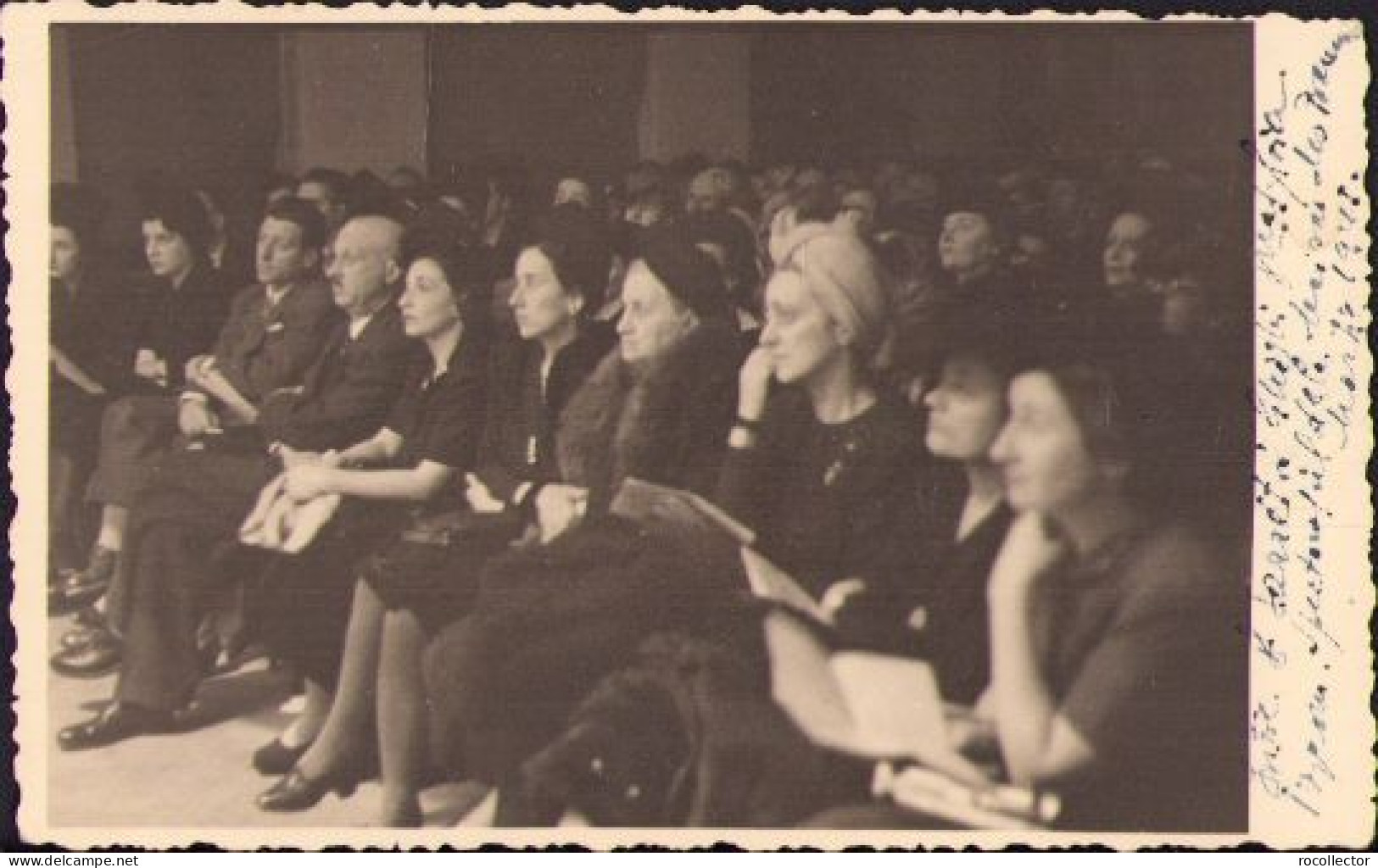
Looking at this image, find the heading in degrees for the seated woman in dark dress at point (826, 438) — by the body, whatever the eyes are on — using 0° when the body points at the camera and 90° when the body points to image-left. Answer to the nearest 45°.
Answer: approximately 45°

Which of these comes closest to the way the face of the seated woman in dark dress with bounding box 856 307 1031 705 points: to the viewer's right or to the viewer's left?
to the viewer's left

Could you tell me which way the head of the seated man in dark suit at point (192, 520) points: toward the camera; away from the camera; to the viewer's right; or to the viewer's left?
to the viewer's left
